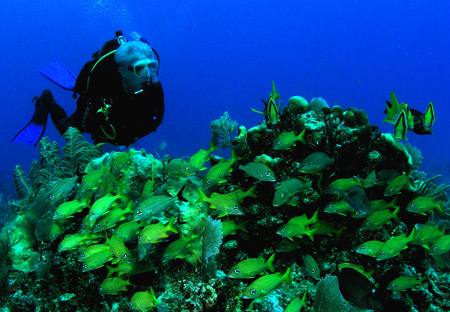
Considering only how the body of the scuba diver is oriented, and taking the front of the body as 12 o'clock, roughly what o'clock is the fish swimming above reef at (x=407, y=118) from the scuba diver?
The fish swimming above reef is roughly at 11 o'clock from the scuba diver.

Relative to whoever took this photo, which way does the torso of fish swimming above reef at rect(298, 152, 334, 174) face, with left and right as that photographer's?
facing to the left of the viewer

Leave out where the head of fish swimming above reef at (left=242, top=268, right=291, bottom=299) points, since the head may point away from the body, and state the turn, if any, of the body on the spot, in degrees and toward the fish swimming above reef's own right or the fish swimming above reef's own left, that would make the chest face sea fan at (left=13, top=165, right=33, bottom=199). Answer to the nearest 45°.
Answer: approximately 45° to the fish swimming above reef's own right

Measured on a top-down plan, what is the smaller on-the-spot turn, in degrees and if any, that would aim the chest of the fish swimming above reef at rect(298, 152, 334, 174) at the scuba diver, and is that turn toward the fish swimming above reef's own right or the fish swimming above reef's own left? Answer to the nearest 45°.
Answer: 0° — it already faces them

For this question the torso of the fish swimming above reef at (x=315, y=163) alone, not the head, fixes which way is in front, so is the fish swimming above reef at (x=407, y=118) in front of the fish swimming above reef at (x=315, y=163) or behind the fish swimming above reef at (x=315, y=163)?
behind

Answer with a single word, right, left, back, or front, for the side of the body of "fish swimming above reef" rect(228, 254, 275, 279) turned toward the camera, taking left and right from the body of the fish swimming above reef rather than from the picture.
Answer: left

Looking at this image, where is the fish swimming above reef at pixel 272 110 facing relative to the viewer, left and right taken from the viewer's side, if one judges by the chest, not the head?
facing the viewer

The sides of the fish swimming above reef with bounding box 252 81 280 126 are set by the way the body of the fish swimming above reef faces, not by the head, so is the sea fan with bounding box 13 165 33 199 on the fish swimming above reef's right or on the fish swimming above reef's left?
on the fish swimming above reef's right
